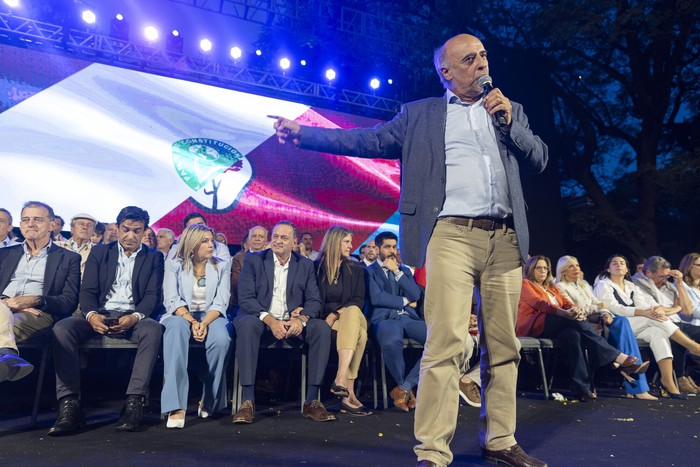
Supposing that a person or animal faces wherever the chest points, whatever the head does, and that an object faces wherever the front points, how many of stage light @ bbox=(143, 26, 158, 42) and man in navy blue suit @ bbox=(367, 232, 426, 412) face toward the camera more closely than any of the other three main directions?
2

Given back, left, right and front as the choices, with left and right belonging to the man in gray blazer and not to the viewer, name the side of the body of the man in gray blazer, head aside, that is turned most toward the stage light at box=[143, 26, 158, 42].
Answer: back

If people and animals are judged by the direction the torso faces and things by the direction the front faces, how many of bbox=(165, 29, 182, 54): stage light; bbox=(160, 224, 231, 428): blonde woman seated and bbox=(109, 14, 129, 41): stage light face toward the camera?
3

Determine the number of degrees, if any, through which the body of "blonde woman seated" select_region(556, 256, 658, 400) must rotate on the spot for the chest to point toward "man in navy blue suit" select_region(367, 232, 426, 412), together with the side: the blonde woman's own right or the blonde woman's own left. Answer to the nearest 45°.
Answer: approximately 90° to the blonde woman's own right

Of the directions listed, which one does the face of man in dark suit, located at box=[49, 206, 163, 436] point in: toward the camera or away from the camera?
toward the camera

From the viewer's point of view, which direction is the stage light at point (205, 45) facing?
toward the camera

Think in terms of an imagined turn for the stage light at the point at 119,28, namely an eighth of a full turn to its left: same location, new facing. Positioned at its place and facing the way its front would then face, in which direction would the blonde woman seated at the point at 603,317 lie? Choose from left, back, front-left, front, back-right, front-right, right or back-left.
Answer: front

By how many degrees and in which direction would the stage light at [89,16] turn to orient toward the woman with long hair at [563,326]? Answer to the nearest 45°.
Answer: approximately 45° to its left

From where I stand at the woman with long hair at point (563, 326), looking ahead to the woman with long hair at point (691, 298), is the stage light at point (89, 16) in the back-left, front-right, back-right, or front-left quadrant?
back-left

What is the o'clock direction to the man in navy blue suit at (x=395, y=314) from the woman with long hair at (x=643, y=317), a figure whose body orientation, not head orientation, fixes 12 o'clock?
The man in navy blue suit is roughly at 3 o'clock from the woman with long hair.

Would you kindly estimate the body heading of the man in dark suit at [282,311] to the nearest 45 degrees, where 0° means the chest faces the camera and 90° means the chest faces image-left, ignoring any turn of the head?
approximately 0°

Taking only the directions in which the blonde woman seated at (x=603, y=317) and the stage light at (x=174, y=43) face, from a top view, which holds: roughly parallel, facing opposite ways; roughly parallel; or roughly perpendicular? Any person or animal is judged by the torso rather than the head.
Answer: roughly parallel

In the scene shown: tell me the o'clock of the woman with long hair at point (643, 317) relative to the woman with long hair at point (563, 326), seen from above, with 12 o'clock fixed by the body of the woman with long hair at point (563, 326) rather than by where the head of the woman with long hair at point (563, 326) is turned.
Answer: the woman with long hair at point (643, 317) is roughly at 9 o'clock from the woman with long hair at point (563, 326).

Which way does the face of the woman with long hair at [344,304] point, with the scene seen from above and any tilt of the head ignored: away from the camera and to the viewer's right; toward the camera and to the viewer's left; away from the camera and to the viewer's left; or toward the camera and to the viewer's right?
toward the camera and to the viewer's right

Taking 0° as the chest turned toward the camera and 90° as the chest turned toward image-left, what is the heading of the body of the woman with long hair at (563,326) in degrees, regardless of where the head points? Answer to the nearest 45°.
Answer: approximately 315°
